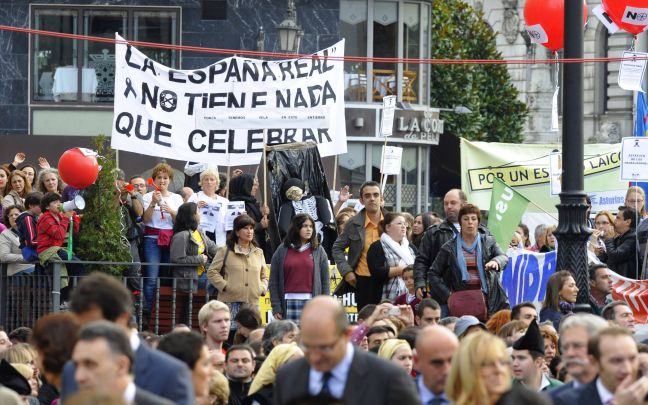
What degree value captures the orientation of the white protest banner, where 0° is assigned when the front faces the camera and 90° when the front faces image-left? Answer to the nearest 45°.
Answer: approximately 0°

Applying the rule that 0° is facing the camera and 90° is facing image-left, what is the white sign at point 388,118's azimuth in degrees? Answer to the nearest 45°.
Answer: approximately 0°
